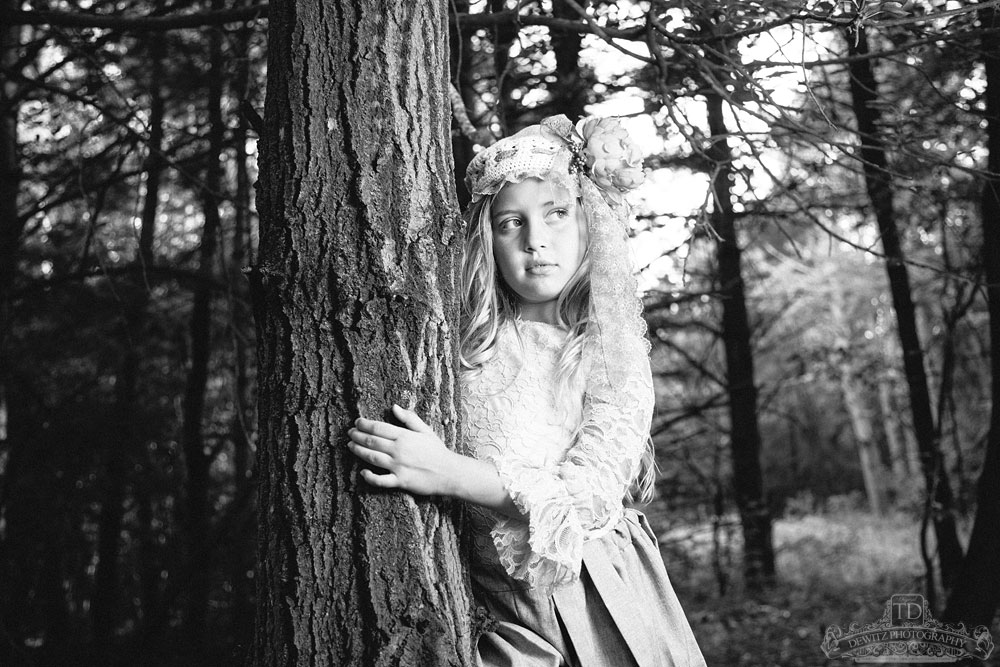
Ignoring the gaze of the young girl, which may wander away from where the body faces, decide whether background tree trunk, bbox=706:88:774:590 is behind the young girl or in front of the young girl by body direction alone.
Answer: behind

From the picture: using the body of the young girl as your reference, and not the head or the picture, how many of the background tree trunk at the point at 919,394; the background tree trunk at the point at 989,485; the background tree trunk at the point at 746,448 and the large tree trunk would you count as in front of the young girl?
1

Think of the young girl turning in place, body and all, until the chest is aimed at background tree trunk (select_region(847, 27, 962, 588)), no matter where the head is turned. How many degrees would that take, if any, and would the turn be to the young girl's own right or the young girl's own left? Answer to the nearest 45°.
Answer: approximately 180°

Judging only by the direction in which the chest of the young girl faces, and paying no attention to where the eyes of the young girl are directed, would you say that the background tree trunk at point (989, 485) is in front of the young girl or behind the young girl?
behind

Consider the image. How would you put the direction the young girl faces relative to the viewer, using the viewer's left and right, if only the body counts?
facing the viewer and to the left of the viewer

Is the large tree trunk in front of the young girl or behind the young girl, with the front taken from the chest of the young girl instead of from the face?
in front

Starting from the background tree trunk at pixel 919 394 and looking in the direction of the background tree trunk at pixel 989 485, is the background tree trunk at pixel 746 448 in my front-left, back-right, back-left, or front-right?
back-right

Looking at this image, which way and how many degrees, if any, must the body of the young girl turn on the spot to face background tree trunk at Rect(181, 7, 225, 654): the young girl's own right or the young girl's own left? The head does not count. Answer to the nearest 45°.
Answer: approximately 90° to the young girl's own right

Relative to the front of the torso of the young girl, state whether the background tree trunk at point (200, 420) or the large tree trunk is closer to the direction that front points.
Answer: the large tree trunk
